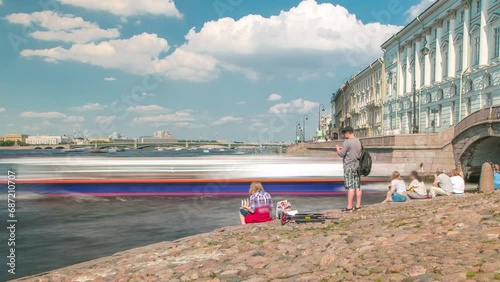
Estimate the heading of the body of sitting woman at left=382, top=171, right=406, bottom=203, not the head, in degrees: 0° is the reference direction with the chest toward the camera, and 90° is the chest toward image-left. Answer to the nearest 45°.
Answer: approximately 135°

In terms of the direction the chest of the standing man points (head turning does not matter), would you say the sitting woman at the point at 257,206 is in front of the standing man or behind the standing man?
in front

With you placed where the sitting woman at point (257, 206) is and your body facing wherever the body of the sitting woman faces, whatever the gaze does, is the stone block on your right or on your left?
on your right

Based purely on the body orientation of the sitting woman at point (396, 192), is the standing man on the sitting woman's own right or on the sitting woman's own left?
on the sitting woman's own left

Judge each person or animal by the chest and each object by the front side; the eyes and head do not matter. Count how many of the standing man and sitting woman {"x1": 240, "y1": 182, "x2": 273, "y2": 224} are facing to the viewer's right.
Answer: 0

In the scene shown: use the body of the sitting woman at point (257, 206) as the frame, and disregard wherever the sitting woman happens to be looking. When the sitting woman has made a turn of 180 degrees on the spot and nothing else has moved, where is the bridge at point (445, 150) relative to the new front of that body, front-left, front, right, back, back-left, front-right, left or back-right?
left

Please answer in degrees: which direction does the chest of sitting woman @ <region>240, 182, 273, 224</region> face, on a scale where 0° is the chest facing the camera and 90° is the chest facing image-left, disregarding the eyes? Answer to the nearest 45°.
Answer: approximately 135°

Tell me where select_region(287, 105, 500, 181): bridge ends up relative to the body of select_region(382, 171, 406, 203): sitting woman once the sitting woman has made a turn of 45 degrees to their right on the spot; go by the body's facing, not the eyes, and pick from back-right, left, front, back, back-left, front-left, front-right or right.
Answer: front

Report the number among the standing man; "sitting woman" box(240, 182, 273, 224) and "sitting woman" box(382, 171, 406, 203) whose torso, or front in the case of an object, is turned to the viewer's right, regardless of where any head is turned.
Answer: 0
